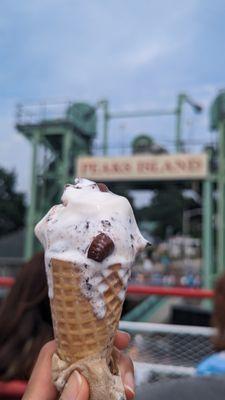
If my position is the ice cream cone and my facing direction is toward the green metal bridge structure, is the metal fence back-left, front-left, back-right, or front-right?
front-right

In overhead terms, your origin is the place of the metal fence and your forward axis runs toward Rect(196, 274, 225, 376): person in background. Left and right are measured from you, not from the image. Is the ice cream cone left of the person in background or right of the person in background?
right
